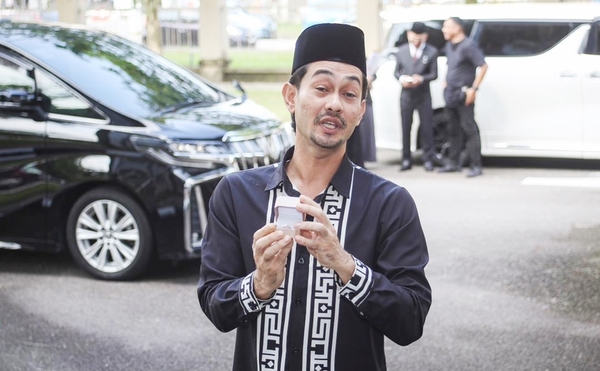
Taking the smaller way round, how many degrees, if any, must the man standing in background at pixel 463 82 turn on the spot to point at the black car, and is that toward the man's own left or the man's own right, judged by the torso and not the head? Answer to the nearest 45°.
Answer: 0° — they already face it

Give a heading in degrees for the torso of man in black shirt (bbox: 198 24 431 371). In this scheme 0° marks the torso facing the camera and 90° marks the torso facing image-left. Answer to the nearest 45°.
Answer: approximately 0°

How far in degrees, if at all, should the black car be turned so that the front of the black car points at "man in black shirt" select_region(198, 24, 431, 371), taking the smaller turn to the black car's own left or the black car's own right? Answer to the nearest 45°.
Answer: approximately 45° to the black car's own right

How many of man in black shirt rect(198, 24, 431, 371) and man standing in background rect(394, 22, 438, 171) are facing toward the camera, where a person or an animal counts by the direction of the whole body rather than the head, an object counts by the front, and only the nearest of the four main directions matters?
2

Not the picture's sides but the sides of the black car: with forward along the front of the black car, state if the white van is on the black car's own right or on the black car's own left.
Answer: on the black car's own left

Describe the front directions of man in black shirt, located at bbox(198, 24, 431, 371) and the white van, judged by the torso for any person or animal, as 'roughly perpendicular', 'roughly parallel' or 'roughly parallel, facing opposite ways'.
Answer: roughly perpendicular

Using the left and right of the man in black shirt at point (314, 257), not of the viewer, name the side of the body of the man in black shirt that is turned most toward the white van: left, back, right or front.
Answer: back

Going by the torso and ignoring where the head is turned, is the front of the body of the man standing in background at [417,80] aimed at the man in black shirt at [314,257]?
yes
